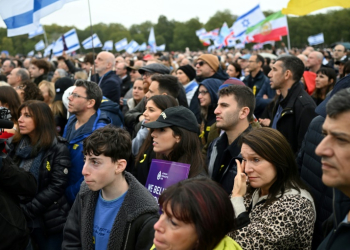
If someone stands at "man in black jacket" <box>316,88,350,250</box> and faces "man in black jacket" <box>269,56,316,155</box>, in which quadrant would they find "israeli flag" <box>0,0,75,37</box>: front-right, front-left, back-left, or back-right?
front-left

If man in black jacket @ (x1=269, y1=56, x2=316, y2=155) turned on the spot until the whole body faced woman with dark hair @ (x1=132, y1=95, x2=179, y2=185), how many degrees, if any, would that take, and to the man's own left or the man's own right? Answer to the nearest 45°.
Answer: approximately 45° to the man's own left

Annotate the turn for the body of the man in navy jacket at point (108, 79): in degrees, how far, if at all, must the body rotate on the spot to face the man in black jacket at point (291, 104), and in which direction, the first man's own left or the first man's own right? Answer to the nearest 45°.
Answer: approximately 135° to the first man's own left

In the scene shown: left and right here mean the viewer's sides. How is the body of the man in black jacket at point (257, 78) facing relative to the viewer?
facing the viewer and to the left of the viewer

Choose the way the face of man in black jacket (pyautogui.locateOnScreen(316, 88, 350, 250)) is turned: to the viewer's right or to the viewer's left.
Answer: to the viewer's left

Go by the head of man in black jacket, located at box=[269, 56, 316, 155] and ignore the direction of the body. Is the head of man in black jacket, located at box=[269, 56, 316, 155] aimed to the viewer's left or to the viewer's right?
to the viewer's left

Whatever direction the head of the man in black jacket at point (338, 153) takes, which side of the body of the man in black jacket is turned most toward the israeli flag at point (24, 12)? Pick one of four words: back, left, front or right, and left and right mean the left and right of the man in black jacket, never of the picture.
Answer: right
